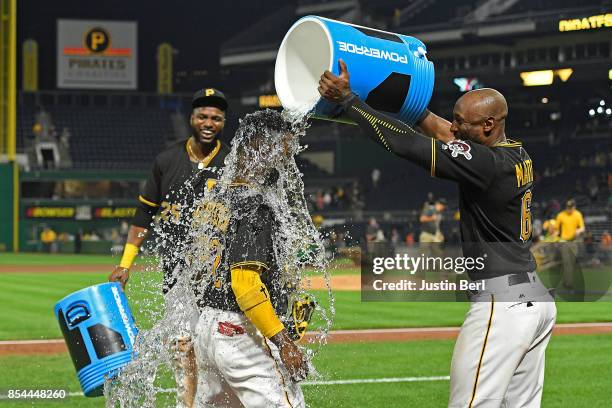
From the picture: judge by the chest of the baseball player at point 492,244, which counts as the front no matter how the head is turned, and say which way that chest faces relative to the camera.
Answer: to the viewer's left

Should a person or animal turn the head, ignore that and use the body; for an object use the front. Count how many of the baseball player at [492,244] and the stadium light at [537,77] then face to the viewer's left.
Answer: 1

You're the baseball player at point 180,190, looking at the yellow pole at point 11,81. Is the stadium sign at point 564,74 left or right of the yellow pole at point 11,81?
right

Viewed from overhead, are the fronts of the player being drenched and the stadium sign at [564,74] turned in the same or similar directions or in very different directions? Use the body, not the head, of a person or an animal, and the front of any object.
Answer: very different directions

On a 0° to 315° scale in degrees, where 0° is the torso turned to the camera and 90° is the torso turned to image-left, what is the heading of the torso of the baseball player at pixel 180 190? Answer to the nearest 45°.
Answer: approximately 0°

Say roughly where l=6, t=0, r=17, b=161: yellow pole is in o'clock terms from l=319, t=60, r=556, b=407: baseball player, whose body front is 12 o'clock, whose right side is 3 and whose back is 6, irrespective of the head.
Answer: The yellow pole is roughly at 2 o'clock from the baseball player.

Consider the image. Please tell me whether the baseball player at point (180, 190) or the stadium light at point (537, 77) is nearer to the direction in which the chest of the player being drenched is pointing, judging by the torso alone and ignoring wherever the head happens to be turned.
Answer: the stadium light

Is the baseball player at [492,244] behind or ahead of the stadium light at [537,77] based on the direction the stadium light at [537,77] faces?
ahead

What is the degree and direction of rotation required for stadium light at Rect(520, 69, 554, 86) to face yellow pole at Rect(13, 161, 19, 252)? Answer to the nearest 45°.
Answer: approximately 90° to its right
